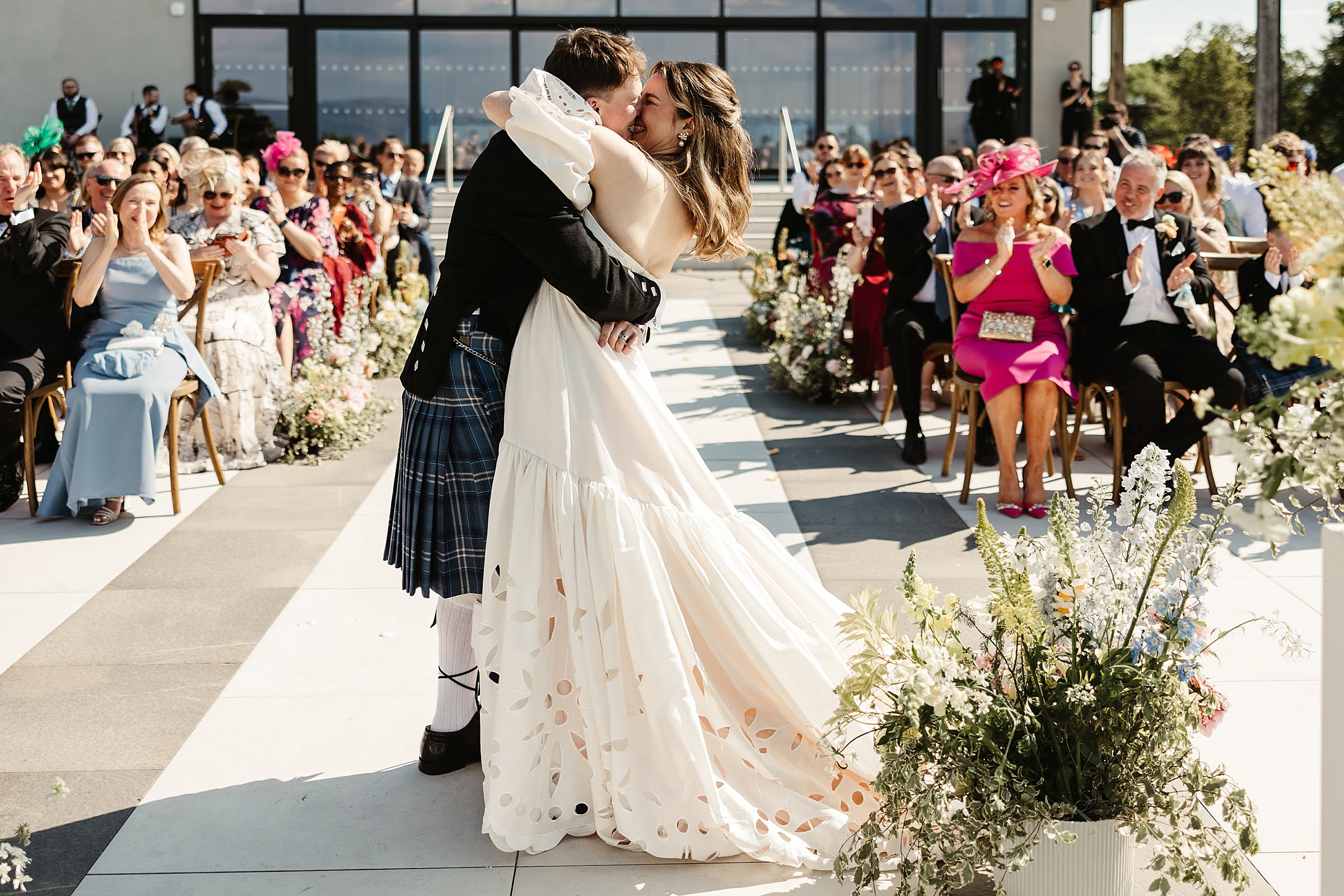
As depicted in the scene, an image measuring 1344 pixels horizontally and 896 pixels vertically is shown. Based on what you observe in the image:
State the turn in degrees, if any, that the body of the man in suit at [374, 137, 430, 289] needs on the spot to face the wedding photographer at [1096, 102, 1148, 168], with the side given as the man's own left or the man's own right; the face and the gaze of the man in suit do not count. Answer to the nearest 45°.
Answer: approximately 90° to the man's own left

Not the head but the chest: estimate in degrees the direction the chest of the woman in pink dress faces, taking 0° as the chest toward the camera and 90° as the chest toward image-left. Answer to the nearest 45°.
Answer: approximately 0°

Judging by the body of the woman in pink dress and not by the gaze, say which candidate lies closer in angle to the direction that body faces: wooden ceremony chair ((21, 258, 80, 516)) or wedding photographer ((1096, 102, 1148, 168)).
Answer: the wooden ceremony chair

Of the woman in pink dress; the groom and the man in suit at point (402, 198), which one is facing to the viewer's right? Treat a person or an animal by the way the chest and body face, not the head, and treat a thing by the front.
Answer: the groom
